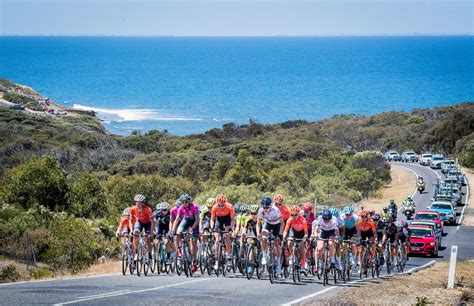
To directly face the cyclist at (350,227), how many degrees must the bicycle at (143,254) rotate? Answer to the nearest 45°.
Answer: approximately 90° to its left

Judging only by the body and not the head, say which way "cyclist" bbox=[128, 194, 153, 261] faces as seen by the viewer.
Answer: toward the camera

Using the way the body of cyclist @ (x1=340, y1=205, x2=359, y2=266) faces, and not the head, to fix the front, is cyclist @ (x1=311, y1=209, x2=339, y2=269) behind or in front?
in front

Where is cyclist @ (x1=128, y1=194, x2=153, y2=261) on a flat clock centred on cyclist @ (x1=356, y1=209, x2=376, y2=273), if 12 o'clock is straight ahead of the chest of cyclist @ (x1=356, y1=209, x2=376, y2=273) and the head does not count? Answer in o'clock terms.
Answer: cyclist @ (x1=128, y1=194, x2=153, y2=261) is roughly at 2 o'clock from cyclist @ (x1=356, y1=209, x2=376, y2=273).

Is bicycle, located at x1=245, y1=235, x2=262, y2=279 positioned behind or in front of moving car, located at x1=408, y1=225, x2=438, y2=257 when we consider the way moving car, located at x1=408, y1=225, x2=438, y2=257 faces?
in front

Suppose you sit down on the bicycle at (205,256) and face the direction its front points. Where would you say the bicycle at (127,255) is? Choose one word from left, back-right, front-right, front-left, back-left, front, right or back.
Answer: right

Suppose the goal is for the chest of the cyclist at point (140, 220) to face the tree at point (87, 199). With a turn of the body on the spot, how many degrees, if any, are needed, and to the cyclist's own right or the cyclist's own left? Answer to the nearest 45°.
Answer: approximately 180°

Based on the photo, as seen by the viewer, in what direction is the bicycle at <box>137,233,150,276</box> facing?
toward the camera

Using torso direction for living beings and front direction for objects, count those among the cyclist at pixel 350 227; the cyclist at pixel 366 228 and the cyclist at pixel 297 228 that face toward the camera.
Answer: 3

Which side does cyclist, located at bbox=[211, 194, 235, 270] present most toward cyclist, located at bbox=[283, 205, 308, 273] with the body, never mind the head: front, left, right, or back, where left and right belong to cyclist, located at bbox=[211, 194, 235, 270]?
left

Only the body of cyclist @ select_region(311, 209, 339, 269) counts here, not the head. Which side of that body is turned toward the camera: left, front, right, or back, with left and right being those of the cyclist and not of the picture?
front

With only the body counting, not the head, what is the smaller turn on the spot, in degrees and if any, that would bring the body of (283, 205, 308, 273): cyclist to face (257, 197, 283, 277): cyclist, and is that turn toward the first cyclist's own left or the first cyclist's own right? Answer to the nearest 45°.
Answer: approximately 90° to the first cyclist's own right

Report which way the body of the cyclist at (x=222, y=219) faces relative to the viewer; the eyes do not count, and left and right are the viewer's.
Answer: facing the viewer
